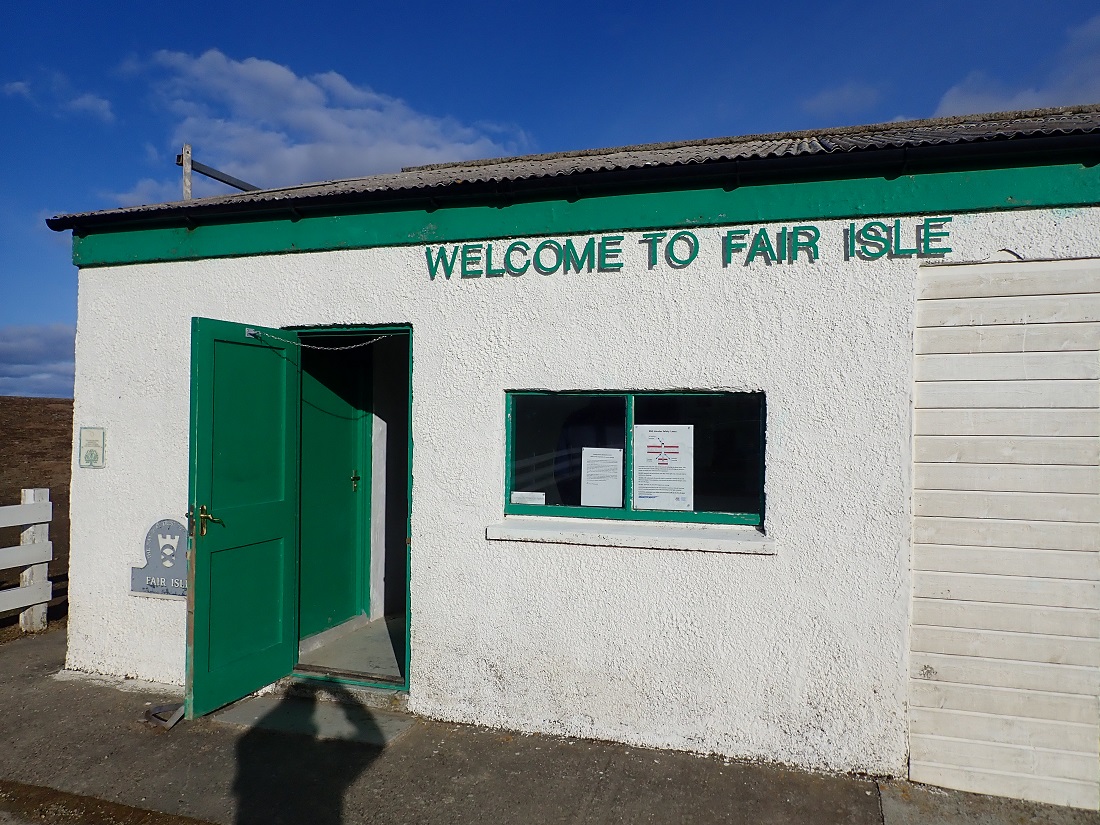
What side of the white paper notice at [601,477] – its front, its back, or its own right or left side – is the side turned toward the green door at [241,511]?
right

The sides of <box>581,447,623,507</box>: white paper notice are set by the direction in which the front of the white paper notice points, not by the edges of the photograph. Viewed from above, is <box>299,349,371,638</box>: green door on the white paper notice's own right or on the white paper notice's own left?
on the white paper notice's own right

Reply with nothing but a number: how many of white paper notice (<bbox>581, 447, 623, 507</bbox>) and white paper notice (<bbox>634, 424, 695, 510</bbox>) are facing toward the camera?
2

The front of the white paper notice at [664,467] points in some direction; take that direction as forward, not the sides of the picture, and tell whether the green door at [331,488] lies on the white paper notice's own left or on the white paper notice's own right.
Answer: on the white paper notice's own right

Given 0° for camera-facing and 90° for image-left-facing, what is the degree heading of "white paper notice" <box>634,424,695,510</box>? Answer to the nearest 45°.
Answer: approximately 0°

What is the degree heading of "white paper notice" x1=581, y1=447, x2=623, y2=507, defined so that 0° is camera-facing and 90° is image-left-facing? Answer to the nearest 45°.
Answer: approximately 0°

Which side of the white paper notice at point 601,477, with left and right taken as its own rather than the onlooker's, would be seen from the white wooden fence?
right

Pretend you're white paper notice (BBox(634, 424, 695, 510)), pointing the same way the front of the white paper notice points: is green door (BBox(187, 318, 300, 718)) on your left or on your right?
on your right

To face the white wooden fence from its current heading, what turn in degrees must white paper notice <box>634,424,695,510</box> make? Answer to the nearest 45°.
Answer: approximately 90° to its right
